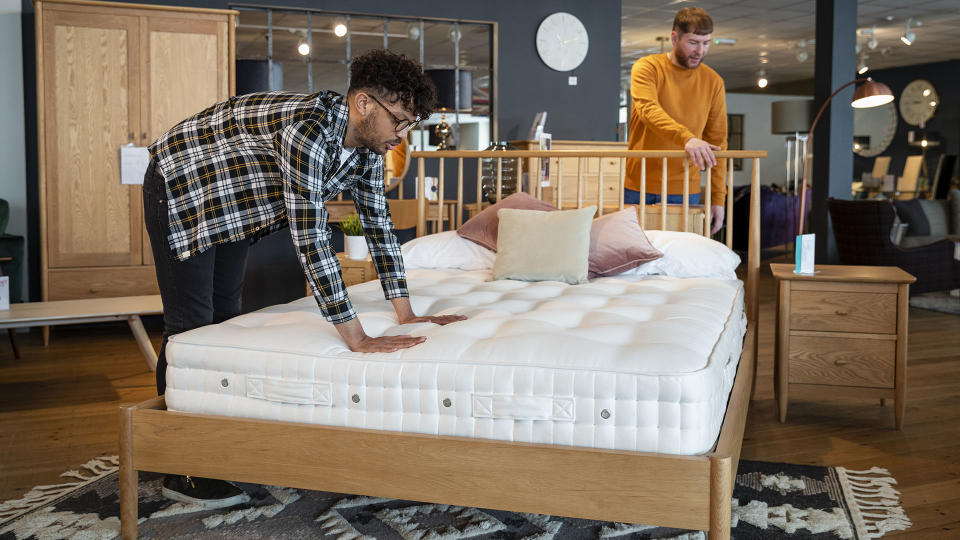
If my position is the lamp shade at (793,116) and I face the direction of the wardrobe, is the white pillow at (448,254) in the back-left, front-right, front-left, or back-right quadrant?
front-left

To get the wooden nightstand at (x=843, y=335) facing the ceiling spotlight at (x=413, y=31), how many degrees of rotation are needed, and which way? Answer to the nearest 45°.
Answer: approximately 135° to its right

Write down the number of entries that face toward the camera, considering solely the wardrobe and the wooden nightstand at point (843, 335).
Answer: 2

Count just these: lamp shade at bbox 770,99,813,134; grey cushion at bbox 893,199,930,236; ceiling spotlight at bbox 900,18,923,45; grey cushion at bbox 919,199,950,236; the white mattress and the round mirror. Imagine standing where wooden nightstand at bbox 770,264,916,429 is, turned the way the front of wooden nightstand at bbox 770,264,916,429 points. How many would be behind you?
5

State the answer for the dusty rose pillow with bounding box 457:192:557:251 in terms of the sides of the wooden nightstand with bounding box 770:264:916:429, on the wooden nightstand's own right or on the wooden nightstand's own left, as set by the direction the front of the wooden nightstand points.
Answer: on the wooden nightstand's own right

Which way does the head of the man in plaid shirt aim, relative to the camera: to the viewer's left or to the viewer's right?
to the viewer's right

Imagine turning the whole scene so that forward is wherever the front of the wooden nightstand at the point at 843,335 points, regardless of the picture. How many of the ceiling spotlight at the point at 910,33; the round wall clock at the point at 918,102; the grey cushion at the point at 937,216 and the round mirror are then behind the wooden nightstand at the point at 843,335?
4

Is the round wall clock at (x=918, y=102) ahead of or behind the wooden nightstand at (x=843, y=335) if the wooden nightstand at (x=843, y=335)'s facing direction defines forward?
behind

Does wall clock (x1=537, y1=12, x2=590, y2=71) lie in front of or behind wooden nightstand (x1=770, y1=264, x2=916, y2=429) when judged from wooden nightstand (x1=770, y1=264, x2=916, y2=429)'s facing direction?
behind

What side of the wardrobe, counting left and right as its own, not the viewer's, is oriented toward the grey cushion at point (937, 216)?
left

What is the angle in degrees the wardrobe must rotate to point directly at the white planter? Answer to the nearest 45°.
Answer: approximately 45° to its left

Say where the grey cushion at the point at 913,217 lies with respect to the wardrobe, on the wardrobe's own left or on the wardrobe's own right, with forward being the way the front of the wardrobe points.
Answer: on the wardrobe's own left

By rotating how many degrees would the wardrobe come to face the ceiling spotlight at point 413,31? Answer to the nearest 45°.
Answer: approximately 135° to its left

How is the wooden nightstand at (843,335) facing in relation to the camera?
toward the camera
